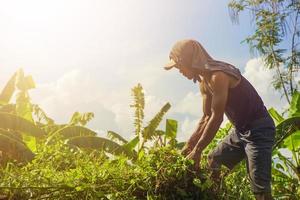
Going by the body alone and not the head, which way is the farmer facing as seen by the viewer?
to the viewer's left

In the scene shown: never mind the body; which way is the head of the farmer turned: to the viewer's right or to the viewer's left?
to the viewer's left

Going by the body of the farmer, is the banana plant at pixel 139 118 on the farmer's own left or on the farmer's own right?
on the farmer's own right
